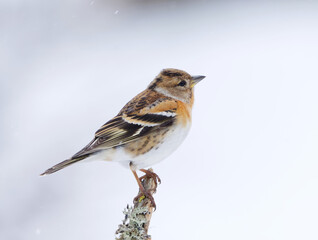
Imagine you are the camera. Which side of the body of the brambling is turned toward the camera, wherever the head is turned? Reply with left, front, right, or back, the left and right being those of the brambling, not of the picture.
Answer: right
